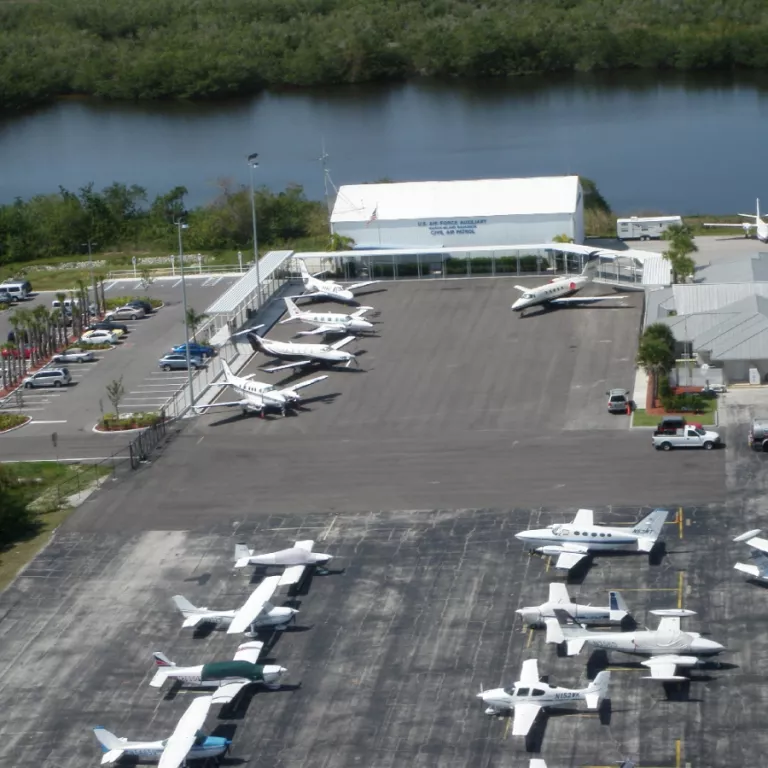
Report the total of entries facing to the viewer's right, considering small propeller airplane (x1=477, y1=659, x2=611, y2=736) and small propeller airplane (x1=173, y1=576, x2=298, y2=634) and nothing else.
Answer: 1

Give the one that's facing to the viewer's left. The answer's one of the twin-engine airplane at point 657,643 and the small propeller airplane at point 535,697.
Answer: the small propeller airplane

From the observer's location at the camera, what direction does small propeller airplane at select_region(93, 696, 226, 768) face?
facing to the right of the viewer

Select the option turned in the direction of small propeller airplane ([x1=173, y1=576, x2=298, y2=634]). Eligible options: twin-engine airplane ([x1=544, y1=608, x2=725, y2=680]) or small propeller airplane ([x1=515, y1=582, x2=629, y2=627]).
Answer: small propeller airplane ([x1=515, y1=582, x2=629, y2=627])

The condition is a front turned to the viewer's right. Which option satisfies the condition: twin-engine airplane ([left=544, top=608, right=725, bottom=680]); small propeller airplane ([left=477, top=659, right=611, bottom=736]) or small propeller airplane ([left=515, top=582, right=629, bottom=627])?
the twin-engine airplane

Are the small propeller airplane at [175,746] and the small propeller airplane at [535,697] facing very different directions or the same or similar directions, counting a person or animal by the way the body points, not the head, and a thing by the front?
very different directions

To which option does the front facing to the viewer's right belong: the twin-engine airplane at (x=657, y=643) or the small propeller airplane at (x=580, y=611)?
the twin-engine airplane

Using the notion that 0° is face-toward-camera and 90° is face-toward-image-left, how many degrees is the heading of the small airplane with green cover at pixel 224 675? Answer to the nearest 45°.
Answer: approximately 270°

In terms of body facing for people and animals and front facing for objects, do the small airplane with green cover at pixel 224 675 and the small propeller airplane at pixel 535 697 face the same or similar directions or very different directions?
very different directions

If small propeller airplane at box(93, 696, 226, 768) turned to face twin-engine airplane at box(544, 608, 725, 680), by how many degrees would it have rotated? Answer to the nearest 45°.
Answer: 0° — it already faces it

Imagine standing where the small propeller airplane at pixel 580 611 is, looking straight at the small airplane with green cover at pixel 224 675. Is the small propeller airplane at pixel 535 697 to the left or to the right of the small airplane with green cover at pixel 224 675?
left

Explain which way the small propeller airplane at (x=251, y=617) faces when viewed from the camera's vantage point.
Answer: facing to the right of the viewer

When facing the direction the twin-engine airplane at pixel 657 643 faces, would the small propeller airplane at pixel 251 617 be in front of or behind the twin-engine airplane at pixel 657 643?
behind

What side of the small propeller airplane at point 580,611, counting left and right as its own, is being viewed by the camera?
left

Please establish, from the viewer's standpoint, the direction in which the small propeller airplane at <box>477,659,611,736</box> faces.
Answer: facing to the left of the viewer
